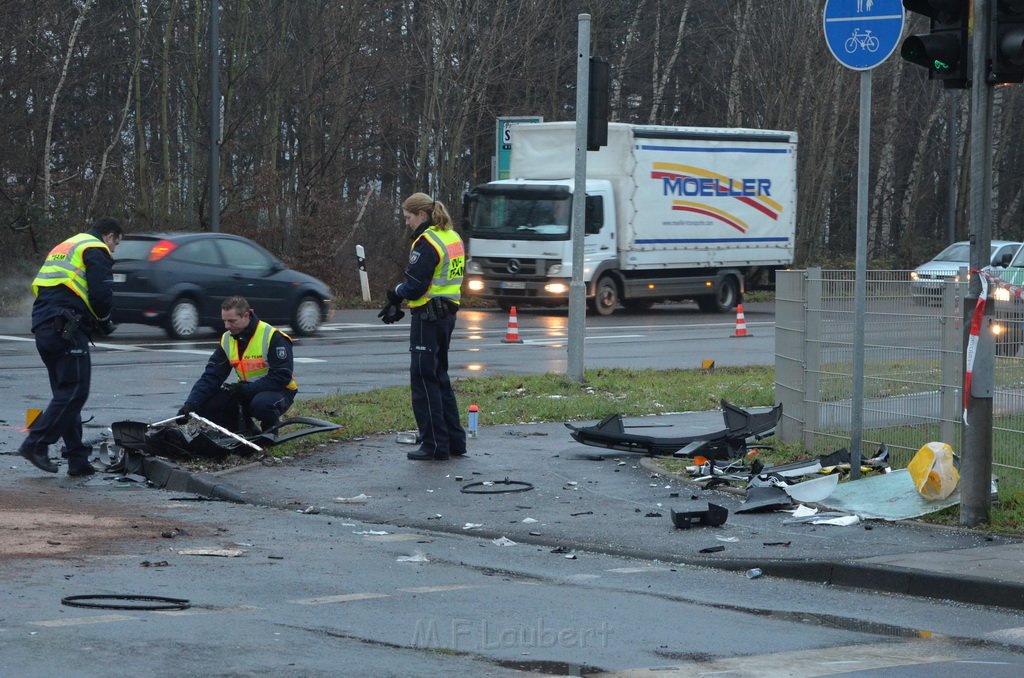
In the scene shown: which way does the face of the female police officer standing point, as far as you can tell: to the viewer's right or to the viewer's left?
to the viewer's left

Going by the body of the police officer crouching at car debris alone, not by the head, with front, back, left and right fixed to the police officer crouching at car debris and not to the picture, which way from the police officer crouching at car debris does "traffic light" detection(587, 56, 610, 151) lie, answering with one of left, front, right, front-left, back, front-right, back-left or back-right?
back

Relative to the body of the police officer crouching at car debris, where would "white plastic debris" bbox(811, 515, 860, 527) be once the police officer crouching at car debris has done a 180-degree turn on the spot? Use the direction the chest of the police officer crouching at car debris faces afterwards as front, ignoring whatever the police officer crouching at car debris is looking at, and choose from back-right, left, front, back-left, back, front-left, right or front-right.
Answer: right

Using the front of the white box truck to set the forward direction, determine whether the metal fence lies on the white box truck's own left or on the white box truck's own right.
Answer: on the white box truck's own left

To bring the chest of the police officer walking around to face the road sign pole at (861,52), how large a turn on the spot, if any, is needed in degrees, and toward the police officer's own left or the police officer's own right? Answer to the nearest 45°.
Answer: approximately 45° to the police officer's own right

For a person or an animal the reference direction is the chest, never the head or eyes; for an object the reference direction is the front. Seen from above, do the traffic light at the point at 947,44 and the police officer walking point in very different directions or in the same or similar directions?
very different directions

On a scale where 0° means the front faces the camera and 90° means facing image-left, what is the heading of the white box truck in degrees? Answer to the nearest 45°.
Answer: approximately 45°

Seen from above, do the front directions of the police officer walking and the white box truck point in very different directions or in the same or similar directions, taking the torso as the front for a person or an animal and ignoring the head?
very different directions

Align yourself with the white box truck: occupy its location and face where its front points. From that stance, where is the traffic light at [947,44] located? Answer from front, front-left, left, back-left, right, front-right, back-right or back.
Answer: front-left

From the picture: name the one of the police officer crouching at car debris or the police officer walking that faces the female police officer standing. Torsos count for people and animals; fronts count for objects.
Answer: the police officer walking

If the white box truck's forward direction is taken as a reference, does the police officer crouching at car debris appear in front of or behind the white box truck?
in front

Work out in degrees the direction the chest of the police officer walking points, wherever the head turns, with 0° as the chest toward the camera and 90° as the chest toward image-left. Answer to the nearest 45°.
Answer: approximately 270°
